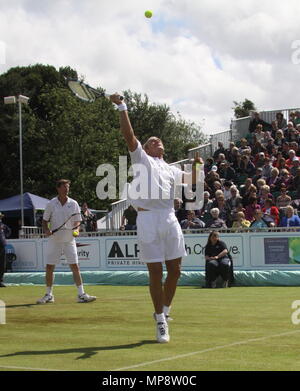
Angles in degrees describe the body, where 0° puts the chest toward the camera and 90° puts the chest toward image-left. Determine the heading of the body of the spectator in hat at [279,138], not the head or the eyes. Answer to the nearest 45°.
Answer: approximately 45°

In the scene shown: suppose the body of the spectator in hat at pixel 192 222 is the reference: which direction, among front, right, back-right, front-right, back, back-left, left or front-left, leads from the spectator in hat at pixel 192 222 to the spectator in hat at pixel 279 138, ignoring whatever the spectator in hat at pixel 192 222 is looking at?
back-left

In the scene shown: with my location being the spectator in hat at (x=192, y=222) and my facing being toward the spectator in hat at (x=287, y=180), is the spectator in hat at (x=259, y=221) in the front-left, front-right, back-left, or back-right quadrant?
front-right

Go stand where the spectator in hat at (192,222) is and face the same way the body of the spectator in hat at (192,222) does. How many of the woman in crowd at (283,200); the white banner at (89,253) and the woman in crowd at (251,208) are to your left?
2

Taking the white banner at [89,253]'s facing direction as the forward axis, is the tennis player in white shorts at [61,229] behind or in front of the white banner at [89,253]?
in front

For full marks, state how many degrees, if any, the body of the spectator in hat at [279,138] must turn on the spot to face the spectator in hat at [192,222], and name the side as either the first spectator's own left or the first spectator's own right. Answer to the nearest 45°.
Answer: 0° — they already face them

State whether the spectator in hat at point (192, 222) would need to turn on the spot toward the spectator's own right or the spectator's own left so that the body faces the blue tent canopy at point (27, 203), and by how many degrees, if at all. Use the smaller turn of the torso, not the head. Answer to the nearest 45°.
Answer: approximately 135° to the spectator's own right

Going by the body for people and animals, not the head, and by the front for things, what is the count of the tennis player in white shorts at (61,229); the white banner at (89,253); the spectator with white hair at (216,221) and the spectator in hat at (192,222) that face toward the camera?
4

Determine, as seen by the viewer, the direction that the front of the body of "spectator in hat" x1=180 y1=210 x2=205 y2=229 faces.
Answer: toward the camera

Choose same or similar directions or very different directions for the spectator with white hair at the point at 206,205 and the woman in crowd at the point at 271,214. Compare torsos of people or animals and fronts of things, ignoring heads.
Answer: same or similar directions

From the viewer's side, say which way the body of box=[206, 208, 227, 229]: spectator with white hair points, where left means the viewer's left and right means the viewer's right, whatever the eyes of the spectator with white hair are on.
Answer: facing the viewer

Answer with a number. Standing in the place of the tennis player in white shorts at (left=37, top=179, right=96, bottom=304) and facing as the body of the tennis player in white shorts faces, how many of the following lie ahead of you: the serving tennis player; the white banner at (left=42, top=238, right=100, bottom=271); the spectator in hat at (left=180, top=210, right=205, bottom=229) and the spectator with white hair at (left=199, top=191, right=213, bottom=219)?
1

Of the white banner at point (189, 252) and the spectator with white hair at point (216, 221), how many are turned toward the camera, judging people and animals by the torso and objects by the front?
2

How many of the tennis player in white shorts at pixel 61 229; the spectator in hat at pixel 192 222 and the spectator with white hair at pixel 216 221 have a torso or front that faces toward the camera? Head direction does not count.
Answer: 3
